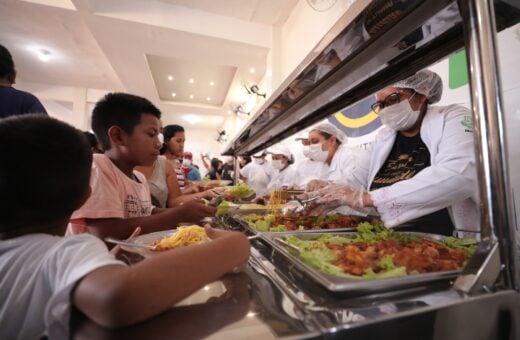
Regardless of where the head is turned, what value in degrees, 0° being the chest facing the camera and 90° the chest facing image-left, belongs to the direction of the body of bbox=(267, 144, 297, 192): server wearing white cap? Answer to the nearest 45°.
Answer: approximately 45°

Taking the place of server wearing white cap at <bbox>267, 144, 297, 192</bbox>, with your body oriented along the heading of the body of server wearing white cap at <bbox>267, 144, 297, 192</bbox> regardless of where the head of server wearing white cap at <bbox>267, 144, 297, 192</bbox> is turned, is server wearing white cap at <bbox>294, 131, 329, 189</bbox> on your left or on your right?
on your left

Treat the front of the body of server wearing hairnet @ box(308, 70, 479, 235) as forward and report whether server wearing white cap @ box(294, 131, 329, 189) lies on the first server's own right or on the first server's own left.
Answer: on the first server's own right

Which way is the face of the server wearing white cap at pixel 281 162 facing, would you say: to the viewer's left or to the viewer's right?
to the viewer's left

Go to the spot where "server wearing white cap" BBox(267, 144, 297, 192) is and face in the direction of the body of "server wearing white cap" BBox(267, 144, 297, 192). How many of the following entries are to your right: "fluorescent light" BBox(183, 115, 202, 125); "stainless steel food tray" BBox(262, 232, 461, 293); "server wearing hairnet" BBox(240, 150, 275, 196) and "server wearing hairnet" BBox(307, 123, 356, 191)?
2

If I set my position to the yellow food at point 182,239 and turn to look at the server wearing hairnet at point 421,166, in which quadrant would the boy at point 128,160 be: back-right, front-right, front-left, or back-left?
back-left

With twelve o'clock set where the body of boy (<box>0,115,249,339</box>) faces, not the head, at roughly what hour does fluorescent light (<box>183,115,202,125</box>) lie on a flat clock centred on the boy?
The fluorescent light is roughly at 11 o'clock from the boy.

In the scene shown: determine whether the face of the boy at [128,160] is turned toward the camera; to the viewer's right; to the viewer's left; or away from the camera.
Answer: to the viewer's right

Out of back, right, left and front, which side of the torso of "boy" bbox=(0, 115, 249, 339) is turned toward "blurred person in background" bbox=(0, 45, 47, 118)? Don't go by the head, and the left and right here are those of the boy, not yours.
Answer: left
